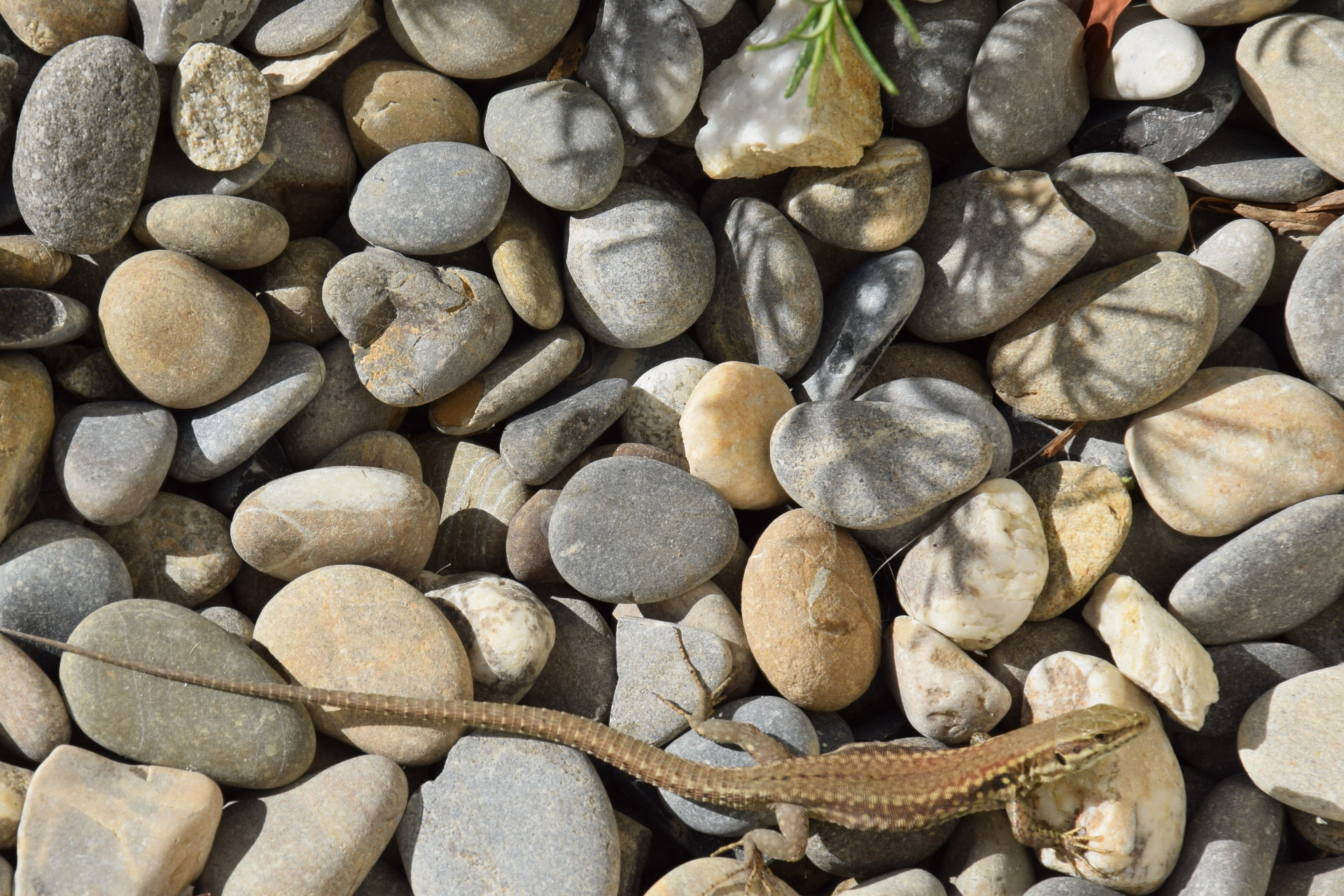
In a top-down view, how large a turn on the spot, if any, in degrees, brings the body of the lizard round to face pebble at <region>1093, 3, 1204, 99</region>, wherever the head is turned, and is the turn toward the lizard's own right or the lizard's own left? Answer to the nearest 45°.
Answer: approximately 45° to the lizard's own left

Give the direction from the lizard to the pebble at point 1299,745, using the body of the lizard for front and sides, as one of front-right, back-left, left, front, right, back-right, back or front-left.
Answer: front

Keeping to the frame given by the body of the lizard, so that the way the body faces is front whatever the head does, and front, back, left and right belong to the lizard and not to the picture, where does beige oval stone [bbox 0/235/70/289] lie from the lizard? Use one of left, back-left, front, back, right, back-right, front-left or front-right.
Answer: back-left

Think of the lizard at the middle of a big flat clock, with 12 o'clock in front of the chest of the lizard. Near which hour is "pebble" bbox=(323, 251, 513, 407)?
The pebble is roughly at 8 o'clock from the lizard.

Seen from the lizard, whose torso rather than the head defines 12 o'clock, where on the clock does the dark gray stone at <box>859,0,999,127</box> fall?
The dark gray stone is roughly at 10 o'clock from the lizard.

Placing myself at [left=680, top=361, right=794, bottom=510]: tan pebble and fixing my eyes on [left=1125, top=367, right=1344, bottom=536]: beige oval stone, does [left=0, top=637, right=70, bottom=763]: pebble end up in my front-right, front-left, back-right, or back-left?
back-right

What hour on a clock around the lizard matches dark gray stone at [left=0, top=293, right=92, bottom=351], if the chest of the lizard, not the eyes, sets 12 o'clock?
The dark gray stone is roughly at 7 o'clock from the lizard.

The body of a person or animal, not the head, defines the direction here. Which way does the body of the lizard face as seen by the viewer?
to the viewer's right

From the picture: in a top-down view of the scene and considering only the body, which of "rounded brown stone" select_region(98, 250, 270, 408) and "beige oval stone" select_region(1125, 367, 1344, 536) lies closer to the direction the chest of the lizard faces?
the beige oval stone

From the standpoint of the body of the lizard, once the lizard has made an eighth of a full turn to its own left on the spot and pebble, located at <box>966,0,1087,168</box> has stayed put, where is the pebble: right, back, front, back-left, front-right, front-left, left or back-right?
front

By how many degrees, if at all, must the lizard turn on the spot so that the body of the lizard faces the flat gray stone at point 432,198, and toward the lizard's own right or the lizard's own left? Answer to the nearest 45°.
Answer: approximately 135° to the lizard's own left

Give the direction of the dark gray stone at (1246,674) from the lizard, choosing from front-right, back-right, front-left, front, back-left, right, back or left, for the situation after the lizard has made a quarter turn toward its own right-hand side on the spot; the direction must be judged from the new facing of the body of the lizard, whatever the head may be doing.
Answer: left

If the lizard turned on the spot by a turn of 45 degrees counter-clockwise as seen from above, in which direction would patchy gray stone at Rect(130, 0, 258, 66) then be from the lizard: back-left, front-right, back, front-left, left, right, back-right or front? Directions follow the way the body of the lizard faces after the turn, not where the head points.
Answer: left

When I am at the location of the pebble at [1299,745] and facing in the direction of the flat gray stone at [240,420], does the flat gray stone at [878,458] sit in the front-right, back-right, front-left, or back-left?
front-right

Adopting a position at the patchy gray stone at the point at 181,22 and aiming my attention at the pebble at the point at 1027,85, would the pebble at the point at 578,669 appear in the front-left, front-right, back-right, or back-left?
front-right

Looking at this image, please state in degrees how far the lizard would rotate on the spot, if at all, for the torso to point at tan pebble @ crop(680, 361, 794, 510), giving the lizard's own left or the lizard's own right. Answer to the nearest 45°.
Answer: approximately 90° to the lizard's own left

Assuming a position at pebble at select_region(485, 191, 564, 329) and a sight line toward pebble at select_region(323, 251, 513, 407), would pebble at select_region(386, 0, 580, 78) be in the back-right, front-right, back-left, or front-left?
back-right

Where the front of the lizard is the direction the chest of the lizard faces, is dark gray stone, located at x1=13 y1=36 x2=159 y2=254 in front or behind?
behind

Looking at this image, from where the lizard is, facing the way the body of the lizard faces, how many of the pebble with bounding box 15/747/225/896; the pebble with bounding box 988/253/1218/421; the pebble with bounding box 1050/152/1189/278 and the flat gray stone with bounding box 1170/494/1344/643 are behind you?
1
